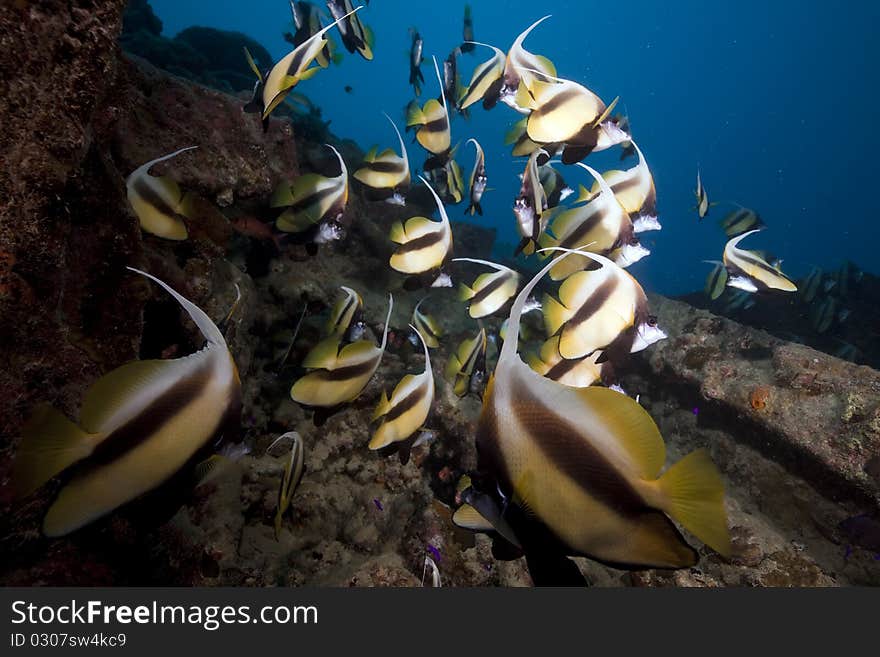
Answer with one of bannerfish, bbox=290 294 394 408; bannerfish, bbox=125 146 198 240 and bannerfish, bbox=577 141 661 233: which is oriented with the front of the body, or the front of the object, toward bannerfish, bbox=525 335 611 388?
bannerfish, bbox=290 294 394 408

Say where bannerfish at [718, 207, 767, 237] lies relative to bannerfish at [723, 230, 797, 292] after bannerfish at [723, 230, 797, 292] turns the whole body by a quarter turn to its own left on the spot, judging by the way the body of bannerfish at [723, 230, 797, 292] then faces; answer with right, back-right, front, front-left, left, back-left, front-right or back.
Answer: back

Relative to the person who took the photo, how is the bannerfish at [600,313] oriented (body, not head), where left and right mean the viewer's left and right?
facing to the right of the viewer

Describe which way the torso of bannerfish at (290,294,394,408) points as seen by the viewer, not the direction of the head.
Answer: to the viewer's right

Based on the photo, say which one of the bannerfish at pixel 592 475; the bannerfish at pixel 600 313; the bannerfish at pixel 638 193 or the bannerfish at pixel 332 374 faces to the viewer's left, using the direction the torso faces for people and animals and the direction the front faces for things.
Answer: the bannerfish at pixel 592 475

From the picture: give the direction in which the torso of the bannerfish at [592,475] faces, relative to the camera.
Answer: to the viewer's left

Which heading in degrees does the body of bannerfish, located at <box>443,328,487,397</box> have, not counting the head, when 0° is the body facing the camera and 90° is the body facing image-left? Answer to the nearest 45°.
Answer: approximately 270°

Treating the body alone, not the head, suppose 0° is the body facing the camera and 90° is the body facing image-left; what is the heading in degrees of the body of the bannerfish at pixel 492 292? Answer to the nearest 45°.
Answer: approximately 270°

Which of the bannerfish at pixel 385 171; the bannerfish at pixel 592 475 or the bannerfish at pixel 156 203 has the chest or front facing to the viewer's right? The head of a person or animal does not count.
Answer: the bannerfish at pixel 385 171

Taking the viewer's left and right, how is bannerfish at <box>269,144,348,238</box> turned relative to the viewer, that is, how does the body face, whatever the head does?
facing to the right of the viewer
